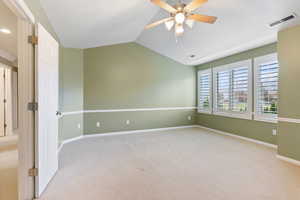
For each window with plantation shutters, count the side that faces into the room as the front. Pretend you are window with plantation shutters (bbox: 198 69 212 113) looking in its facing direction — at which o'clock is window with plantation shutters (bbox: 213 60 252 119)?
window with plantation shutters (bbox: 213 60 252 119) is roughly at 9 o'clock from window with plantation shutters (bbox: 198 69 212 113).

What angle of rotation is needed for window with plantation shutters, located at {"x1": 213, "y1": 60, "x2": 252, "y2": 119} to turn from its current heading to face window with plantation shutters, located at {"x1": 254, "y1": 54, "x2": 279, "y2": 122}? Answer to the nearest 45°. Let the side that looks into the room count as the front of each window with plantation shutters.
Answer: approximately 90° to its left

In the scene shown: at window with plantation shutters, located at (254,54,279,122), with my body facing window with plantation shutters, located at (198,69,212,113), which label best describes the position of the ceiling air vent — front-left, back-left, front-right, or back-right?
back-left

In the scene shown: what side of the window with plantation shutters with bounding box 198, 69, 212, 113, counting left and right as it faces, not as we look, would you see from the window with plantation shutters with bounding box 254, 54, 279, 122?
left

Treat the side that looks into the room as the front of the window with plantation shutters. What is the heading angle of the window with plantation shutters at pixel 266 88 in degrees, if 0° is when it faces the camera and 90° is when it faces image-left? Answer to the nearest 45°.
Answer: approximately 45°

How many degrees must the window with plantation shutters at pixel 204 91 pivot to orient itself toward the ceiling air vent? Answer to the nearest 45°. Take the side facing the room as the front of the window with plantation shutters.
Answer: approximately 90° to its left

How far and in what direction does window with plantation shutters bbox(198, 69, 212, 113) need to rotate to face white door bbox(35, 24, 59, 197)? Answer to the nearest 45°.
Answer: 0° — it already faces it
